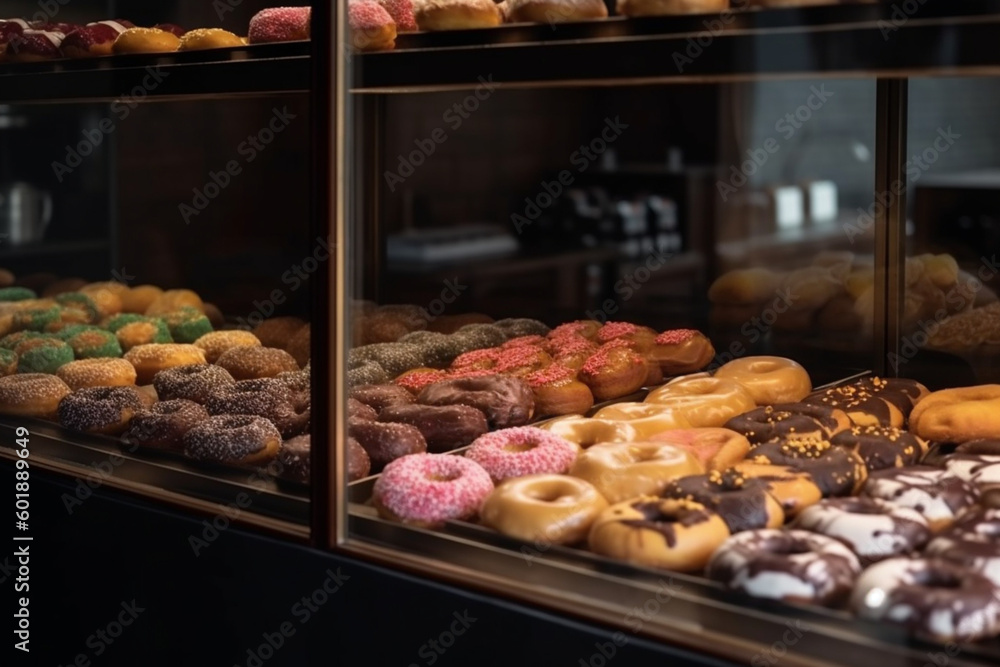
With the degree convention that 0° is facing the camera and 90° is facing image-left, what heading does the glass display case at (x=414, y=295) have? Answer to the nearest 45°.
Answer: approximately 45°

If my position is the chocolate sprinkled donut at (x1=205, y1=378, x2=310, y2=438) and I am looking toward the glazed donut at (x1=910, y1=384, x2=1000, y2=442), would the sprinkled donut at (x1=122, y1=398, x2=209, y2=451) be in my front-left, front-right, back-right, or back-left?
back-right
